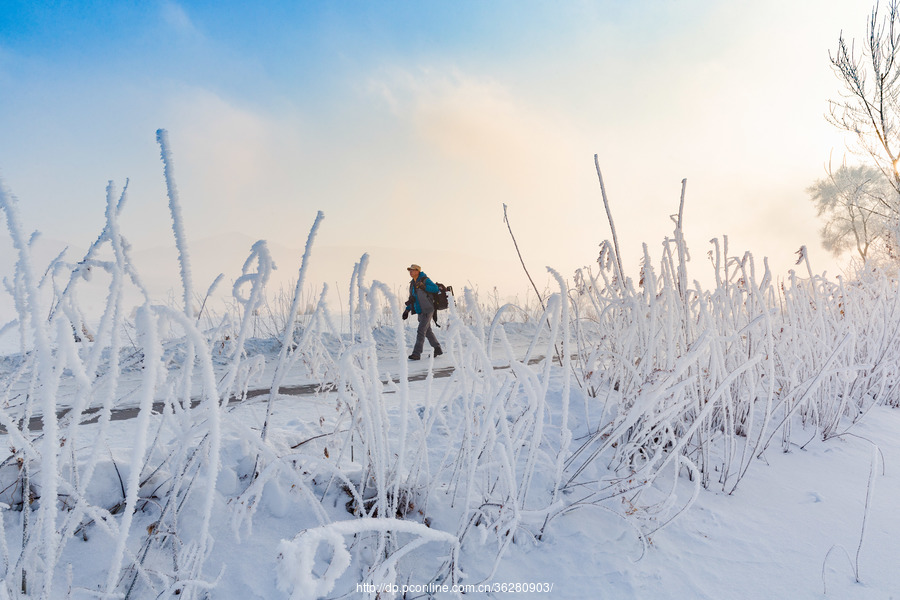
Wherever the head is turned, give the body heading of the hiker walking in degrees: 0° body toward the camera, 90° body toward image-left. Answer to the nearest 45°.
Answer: approximately 45°

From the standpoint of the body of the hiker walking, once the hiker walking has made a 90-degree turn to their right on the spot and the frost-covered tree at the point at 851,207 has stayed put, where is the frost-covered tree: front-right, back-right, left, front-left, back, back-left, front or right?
right
